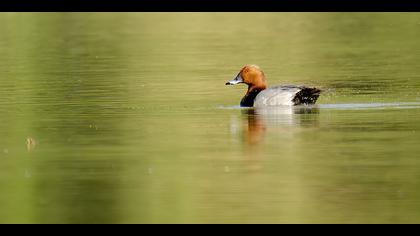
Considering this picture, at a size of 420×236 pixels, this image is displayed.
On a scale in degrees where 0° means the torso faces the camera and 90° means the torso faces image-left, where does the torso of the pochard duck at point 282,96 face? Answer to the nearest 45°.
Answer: approximately 90°
